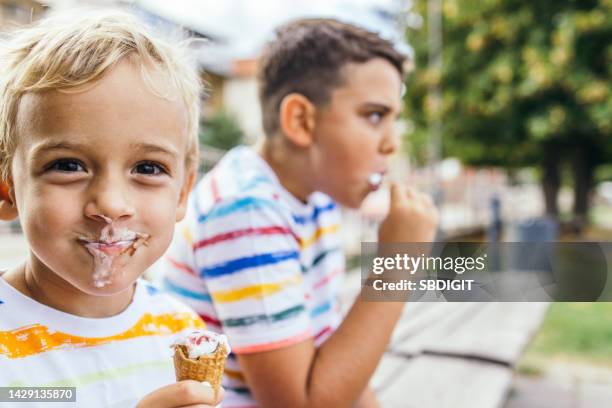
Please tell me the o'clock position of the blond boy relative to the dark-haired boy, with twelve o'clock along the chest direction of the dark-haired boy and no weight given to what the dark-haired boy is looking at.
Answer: The blond boy is roughly at 4 o'clock from the dark-haired boy.

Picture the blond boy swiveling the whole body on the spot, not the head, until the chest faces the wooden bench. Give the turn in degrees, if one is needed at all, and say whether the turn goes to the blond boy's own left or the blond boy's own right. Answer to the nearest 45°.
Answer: approximately 135° to the blond boy's own left

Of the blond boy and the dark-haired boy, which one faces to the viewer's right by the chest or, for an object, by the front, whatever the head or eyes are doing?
the dark-haired boy

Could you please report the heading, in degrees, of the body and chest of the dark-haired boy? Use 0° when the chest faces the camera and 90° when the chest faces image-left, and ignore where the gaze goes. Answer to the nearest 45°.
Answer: approximately 270°

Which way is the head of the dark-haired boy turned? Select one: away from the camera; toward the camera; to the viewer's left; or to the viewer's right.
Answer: to the viewer's right

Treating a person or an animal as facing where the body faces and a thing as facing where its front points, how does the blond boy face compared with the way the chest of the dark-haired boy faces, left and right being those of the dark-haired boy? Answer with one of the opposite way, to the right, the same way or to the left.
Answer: to the right

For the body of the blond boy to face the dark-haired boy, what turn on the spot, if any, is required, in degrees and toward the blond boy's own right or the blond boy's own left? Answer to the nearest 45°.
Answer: approximately 135° to the blond boy's own left
